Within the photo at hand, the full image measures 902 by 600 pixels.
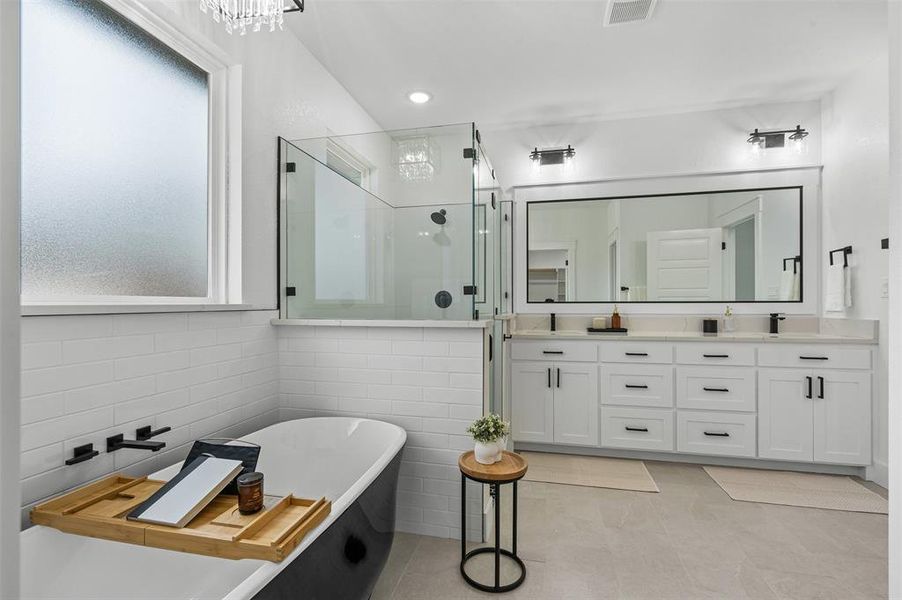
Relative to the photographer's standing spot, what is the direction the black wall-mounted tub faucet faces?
facing the viewer and to the right of the viewer

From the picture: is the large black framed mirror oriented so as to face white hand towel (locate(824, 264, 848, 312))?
no

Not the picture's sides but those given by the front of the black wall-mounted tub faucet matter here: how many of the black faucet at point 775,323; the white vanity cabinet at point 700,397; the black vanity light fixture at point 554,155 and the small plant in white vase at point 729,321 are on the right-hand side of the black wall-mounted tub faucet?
0

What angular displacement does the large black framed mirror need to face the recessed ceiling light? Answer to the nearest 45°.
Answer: approximately 45° to its right

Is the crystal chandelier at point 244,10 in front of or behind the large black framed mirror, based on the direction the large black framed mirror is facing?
in front

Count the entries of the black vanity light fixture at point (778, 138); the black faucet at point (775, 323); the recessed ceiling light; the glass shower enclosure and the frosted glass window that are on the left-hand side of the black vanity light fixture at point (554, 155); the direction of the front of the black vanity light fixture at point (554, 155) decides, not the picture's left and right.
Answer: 2

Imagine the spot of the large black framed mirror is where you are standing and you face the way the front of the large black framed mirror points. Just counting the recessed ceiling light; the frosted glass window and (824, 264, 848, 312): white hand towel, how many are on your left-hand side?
1

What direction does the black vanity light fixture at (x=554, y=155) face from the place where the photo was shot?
facing the viewer

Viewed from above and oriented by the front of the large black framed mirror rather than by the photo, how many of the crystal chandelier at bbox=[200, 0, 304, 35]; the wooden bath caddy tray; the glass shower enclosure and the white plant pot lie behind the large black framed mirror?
0

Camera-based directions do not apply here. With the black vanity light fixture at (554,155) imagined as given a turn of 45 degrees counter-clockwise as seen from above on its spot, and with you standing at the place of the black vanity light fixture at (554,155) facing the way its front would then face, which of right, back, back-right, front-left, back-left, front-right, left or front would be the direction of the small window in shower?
right

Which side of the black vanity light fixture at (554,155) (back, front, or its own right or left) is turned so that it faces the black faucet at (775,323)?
left

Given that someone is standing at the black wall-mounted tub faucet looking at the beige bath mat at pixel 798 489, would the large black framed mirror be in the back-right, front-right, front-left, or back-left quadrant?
front-left

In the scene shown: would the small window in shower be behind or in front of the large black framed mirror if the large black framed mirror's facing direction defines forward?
in front

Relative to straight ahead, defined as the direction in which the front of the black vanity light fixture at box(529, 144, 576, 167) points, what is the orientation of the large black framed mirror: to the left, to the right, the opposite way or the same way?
the same way

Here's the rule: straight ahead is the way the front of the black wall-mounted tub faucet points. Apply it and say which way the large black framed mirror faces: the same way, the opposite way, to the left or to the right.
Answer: to the right

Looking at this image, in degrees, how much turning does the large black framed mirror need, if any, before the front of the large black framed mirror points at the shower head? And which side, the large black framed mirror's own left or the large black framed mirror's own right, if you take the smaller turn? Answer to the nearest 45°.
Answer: approximately 45° to the large black framed mirror's own right

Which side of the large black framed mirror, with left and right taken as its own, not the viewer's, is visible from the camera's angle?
front

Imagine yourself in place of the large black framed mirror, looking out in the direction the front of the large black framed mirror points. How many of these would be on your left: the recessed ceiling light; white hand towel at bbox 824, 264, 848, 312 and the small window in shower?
1

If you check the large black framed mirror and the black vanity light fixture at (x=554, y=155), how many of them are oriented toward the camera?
2

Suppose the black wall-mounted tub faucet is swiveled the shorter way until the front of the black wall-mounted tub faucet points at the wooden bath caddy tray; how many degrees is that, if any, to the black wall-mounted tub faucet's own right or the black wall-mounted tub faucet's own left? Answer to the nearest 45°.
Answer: approximately 45° to the black wall-mounted tub faucet's own right
